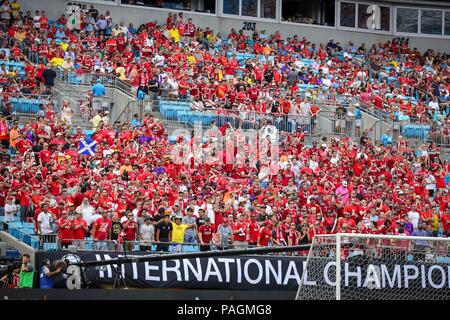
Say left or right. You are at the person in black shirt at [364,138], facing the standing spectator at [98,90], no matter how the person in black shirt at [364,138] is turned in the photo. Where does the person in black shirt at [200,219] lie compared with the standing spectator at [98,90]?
left

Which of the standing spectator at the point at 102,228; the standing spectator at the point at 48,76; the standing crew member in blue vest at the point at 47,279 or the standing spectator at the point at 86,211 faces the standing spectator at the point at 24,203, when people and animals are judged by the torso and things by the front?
the standing spectator at the point at 48,76

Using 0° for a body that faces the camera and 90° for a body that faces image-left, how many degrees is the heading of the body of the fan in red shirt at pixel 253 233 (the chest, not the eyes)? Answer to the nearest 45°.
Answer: approximately 0°

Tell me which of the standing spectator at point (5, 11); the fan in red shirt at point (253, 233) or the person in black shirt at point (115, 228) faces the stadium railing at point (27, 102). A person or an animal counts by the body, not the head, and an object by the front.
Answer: the standing spectator

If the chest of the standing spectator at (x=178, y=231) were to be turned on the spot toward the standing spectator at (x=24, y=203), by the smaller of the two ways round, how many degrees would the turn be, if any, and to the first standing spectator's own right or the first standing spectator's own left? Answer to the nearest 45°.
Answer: approximately 90° to the first standing spectator's own right
